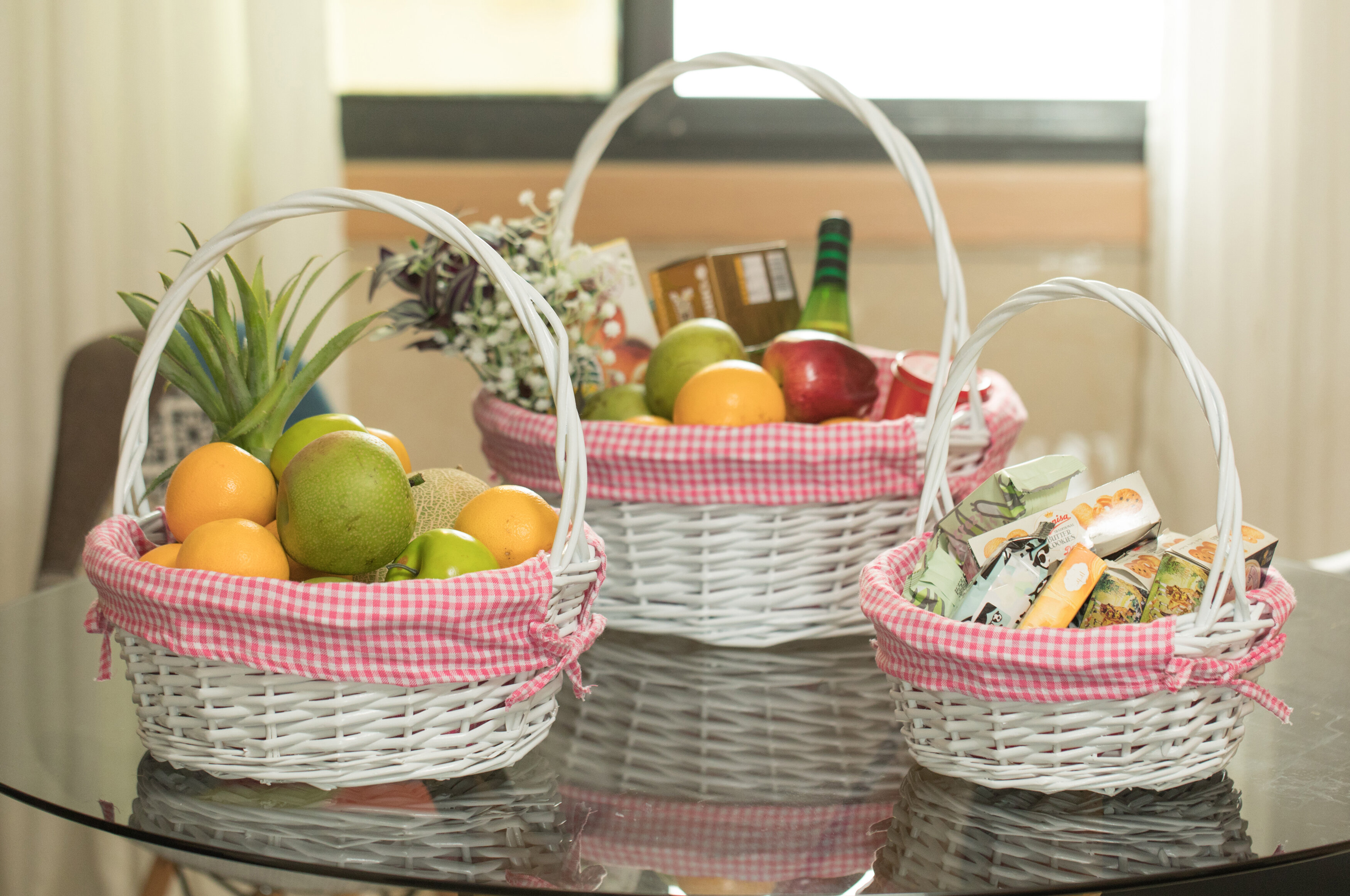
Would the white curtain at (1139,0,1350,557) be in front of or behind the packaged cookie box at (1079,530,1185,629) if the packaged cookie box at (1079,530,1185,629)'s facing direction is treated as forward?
behind

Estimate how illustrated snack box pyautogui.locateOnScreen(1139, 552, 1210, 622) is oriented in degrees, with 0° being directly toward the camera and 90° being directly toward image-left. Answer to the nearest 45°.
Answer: approximately 0°
